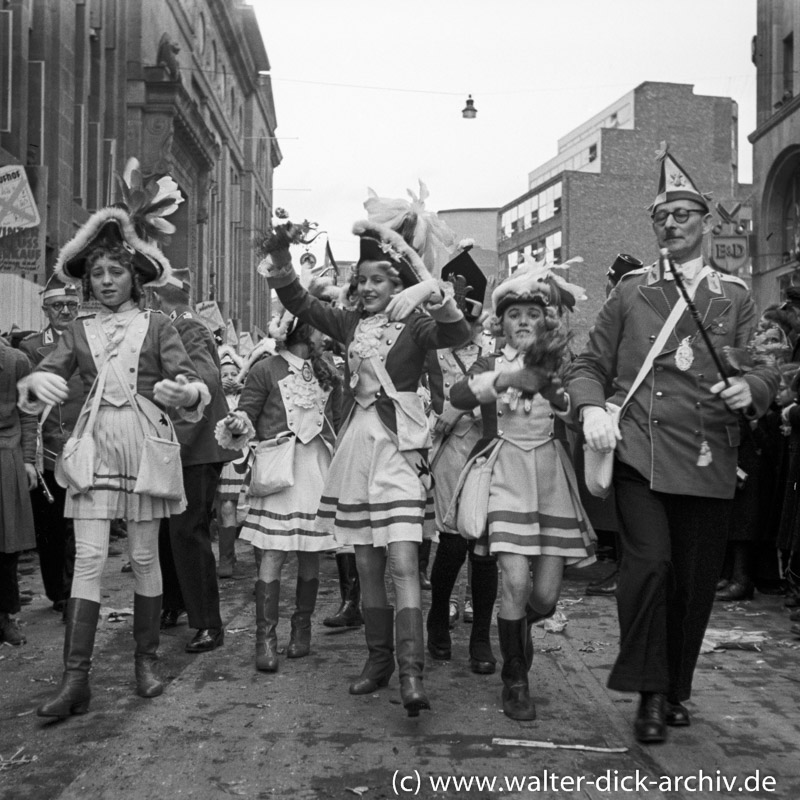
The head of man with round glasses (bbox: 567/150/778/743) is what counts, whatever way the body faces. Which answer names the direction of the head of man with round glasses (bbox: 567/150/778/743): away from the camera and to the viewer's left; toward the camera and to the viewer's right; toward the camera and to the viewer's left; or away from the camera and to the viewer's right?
toward the camera and to the viewer's left

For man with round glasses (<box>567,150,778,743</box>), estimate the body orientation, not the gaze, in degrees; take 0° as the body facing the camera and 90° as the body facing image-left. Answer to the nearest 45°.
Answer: approximately 0°

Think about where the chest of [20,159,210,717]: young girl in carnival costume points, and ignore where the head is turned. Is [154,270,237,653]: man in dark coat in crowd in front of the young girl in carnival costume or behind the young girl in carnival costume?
behind

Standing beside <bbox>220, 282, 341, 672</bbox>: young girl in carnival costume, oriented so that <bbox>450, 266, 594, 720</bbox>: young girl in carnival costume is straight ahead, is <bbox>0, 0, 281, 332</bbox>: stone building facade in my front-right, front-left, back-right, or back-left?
back-left

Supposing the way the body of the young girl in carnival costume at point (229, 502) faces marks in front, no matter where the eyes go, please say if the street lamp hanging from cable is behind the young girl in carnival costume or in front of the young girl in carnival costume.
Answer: behind

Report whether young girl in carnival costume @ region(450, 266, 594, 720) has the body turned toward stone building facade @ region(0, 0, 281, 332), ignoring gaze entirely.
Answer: no

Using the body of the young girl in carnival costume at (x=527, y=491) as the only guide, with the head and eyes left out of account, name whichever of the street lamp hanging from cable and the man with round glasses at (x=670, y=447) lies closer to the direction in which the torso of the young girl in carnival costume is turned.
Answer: the man with round glasses

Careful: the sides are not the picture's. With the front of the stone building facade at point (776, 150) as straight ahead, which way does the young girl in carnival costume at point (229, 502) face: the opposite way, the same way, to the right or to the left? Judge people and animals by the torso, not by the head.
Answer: to the left

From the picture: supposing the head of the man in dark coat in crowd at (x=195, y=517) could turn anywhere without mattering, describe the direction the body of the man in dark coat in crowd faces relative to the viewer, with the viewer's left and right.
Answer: facing the viewer and to the left of the viewer

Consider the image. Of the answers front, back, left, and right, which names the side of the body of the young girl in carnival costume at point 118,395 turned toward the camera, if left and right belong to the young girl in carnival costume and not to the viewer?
front

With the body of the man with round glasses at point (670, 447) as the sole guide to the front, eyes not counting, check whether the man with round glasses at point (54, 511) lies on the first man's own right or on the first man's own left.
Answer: on the first man's own right

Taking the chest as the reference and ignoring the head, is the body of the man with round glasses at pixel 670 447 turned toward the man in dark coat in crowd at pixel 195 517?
no

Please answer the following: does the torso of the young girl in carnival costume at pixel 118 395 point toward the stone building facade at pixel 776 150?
no

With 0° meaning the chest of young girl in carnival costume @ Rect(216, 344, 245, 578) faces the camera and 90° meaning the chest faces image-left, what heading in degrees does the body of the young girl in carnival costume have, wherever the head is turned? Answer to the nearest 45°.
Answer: approximately 0°
